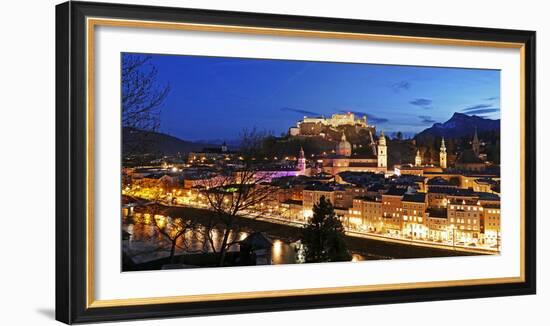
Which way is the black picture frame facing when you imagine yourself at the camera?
facing the viewer and to the right of the viewer
